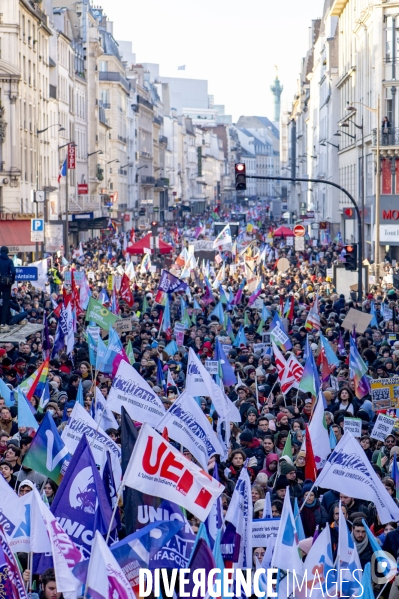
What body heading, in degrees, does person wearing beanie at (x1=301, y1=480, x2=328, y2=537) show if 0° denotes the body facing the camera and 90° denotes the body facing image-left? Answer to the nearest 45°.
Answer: approximately 0°

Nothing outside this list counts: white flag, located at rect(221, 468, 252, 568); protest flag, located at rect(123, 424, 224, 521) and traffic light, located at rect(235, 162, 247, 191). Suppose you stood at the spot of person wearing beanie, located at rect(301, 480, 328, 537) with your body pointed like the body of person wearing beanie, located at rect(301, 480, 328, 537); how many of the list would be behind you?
1

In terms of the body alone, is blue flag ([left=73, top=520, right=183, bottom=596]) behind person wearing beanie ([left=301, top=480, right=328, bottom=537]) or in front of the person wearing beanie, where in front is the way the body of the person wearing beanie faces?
in front

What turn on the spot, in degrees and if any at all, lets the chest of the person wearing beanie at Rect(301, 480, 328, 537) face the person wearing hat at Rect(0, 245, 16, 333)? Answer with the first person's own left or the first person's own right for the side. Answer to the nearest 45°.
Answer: approximately 135° to the first person's own right

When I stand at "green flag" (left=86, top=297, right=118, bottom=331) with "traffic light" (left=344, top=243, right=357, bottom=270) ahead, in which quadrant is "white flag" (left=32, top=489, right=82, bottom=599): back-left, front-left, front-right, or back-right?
back-right

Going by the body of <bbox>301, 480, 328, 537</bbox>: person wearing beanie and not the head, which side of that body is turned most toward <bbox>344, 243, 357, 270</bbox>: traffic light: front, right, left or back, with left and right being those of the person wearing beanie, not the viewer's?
back

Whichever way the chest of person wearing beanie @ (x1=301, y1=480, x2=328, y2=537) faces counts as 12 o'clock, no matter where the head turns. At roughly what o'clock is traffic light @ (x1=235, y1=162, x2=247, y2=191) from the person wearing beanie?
The traffic light is roughly at 6 o'clock from the person wearing beanie.

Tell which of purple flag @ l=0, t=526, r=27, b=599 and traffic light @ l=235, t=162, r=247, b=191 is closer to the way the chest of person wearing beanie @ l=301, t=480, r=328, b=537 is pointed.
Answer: the purple flag

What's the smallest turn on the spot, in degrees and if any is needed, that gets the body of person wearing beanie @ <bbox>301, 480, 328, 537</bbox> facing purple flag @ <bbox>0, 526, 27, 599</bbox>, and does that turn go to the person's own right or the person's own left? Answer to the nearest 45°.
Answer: approximately 45° to the person's own right

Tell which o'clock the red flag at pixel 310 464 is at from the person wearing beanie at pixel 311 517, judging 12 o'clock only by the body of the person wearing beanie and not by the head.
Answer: The red flag is roughly at 6 o'clock from the person wearing beanie.

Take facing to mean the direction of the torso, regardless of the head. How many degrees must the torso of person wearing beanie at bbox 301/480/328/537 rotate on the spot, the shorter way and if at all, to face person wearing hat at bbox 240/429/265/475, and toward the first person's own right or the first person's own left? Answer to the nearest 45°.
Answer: approximately 180°

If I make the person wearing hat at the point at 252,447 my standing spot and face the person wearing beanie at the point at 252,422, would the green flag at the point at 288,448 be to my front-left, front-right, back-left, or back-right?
back-right
